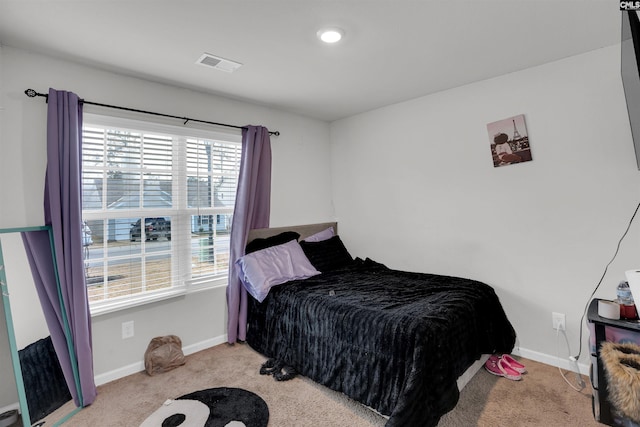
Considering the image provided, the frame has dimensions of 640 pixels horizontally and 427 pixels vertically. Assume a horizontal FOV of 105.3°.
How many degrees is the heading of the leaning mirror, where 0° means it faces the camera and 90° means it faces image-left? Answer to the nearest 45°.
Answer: approximately 315°
